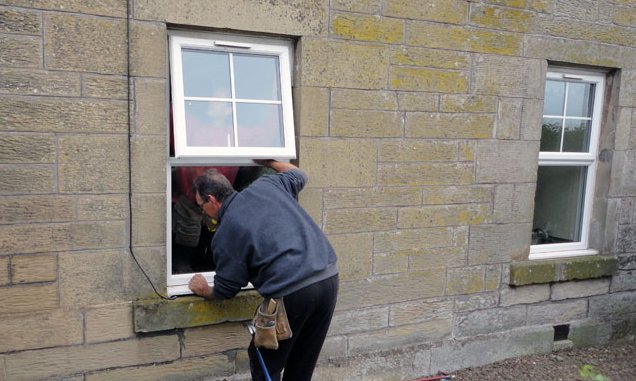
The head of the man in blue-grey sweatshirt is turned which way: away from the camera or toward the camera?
away from the camera

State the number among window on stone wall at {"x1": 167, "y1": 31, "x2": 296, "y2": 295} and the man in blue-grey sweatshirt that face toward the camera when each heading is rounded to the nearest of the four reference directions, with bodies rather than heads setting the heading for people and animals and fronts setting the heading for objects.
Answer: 1

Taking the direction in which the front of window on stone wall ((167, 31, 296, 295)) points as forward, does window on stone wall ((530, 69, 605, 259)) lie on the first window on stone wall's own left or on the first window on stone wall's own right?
on the first window on stone wall's own left

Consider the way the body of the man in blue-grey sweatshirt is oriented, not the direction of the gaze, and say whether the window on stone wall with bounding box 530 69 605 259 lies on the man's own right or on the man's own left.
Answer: on the man's own right

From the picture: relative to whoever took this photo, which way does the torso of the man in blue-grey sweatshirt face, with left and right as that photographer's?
facing away from the viewer and to the left of the viewer
